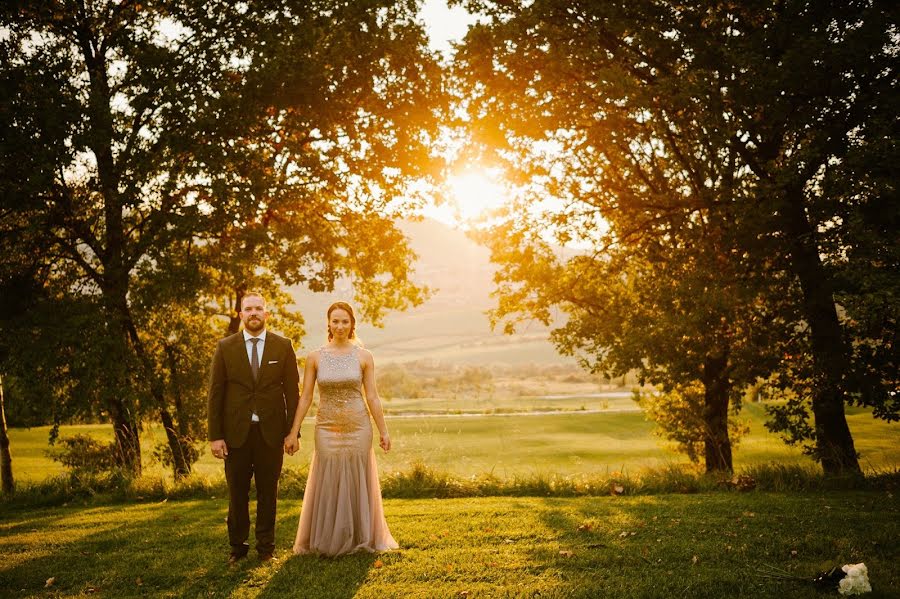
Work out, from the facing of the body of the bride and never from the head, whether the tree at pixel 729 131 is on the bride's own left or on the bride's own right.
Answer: on the bride's own left

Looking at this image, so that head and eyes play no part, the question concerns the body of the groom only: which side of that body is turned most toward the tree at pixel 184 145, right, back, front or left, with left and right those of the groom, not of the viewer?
back

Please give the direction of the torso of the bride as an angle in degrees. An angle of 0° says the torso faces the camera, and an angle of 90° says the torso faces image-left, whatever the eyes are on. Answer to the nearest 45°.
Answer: approximately 0°

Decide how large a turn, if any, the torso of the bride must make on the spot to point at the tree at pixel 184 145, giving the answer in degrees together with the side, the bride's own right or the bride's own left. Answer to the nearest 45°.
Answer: approximately 180°

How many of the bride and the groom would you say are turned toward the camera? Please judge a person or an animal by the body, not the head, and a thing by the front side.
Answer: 2

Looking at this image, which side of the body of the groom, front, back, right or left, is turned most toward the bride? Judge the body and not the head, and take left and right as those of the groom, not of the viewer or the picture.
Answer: left

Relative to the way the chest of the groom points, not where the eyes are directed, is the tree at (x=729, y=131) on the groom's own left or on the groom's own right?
on the groom's own left
